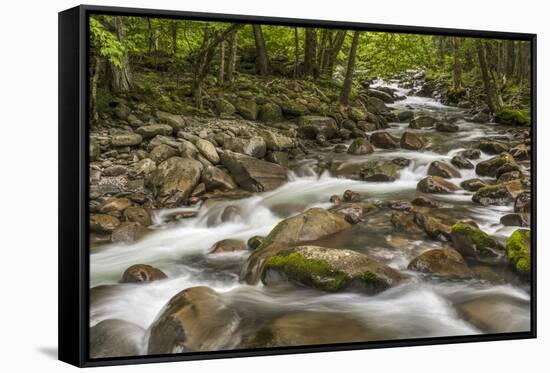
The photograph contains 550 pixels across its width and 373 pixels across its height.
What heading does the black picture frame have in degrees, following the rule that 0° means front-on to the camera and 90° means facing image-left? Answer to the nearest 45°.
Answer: approximately 315°
